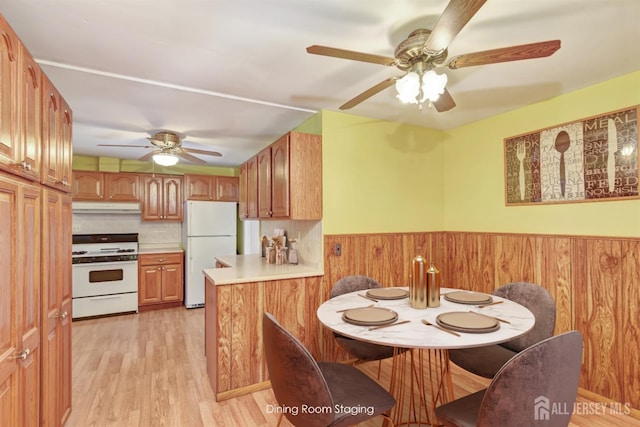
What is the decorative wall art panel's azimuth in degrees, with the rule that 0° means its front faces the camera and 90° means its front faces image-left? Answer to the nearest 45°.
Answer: approximately 45°

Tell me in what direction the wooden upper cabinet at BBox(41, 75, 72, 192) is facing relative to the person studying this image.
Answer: facing to the right of the viewer

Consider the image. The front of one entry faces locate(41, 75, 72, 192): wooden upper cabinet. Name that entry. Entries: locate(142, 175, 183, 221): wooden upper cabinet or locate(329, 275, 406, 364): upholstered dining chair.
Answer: locate(142, 175, 183, 221): wooden upper cabinet

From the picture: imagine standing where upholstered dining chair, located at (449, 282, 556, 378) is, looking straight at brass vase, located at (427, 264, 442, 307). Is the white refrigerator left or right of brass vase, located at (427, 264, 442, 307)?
right

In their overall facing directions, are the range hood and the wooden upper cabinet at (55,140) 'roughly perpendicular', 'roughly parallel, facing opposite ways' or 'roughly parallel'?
roughly perpendicular

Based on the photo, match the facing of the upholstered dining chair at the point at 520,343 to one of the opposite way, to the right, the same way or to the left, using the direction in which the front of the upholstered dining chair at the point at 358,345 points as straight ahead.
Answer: to the right

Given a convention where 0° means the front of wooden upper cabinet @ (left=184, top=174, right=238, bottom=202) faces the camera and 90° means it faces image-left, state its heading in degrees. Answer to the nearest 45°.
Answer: approximately 0°

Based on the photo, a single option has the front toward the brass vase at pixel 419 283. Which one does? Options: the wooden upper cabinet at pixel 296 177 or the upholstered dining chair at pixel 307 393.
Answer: the upholstered dining chair

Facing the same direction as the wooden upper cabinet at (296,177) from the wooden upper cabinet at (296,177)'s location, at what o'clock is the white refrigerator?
The white refrigerator is roughly at 2 o'clock from the wooden upper cabinet.

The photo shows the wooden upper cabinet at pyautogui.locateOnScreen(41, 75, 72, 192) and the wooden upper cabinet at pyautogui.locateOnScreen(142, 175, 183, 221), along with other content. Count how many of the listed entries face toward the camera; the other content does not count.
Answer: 1

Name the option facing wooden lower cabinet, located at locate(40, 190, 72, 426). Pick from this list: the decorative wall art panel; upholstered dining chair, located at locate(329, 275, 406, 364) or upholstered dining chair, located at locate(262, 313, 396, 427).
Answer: the decorative wall art panel
